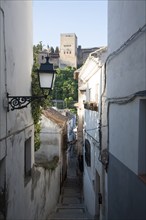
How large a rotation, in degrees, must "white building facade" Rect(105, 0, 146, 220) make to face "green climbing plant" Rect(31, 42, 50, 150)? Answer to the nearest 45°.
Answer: approximately 45° to its right

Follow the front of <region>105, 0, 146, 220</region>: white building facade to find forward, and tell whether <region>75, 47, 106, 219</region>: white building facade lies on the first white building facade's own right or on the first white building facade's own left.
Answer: on the first white building facade's own right

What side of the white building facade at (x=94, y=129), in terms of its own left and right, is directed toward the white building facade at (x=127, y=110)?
left

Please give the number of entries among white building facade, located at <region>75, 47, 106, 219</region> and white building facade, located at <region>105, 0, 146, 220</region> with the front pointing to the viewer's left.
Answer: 2

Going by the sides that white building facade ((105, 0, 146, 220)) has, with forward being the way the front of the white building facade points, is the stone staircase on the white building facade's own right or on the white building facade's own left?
on the white building facade's own right

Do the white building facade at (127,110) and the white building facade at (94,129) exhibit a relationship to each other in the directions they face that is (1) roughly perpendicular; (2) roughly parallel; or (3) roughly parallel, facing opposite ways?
roughly parallel

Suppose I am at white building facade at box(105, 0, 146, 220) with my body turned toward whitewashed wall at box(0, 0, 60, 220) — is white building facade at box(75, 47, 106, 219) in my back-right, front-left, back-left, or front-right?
front-right

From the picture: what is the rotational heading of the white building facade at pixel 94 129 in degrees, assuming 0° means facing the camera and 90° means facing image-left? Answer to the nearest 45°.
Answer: approximately 90°

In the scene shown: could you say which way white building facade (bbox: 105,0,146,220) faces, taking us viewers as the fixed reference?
facing to the left of the viewer

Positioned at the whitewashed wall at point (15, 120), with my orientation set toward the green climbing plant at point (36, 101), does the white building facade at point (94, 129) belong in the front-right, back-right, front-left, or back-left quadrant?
front-right
